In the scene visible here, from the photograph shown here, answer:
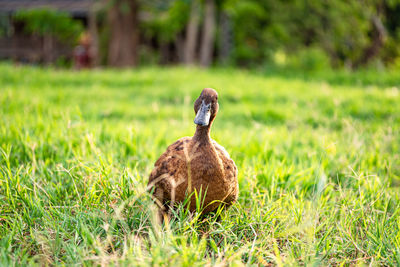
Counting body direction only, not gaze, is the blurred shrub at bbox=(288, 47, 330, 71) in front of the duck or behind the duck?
behind

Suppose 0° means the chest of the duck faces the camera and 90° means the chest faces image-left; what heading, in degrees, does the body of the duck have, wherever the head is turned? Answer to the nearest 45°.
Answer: approximately 0°

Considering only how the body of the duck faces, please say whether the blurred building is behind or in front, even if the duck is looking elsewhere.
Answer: behind

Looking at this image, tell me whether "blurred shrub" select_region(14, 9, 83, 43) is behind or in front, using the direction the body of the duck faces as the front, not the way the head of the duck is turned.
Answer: behind
